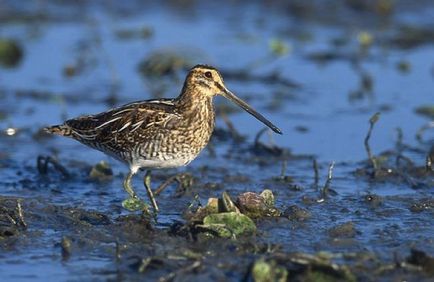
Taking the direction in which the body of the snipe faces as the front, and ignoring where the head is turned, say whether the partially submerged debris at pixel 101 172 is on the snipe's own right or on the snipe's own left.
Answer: on the snipe's own left

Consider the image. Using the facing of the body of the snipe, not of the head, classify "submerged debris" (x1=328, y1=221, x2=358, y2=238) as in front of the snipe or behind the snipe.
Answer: in front

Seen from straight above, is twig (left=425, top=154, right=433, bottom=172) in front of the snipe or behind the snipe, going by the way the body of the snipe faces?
in front

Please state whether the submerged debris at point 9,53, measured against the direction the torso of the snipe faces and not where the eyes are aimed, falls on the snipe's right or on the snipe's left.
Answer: on the snipe's left

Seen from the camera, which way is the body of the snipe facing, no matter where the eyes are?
to the viewer's right

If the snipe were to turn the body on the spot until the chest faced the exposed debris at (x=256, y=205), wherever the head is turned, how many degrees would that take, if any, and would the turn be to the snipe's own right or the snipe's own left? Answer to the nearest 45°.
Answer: approximately 45° to the snipe's own right

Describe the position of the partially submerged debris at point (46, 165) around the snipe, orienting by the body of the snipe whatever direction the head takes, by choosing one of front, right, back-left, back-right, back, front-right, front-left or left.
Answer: back-left
